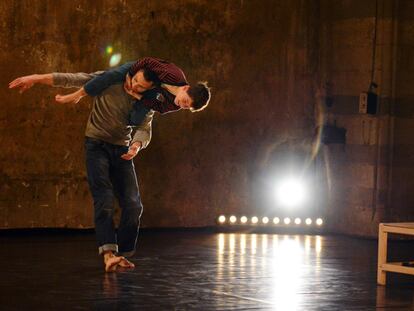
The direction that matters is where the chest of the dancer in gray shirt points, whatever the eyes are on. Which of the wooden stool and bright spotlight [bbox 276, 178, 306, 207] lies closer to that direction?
the wooden stool

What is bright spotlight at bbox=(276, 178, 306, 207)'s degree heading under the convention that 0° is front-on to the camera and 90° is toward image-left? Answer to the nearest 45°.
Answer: approximately 0°
